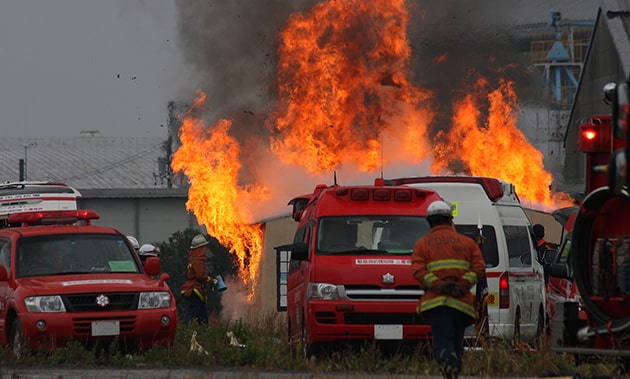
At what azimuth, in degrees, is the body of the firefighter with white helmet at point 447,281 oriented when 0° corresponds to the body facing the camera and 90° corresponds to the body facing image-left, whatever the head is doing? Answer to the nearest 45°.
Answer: approximately 180°

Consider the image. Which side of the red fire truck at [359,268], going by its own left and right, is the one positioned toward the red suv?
right

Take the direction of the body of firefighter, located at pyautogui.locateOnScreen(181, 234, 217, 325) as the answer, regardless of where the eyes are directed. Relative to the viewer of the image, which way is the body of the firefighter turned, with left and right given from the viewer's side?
facing to the right of the viewer

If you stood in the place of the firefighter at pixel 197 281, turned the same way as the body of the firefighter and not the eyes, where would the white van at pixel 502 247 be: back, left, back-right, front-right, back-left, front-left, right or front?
front-right

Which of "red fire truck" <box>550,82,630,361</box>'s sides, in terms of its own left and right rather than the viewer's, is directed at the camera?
back

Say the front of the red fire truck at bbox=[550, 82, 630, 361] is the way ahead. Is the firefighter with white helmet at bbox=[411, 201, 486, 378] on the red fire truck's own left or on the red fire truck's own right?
on the red fire truck's own left

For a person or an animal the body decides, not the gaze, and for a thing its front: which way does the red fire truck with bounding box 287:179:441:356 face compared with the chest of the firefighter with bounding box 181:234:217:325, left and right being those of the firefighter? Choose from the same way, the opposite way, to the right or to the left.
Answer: to the right

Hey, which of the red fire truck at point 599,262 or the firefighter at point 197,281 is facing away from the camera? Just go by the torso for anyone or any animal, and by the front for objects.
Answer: the red fire truck

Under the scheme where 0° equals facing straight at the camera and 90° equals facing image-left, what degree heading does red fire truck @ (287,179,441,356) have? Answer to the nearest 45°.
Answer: approximately 0°

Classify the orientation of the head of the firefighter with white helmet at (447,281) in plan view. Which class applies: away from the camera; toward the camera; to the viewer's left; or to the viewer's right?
away from the camera

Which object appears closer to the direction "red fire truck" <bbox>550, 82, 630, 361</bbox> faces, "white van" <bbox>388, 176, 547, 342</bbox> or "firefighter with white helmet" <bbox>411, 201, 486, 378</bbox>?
the white van
